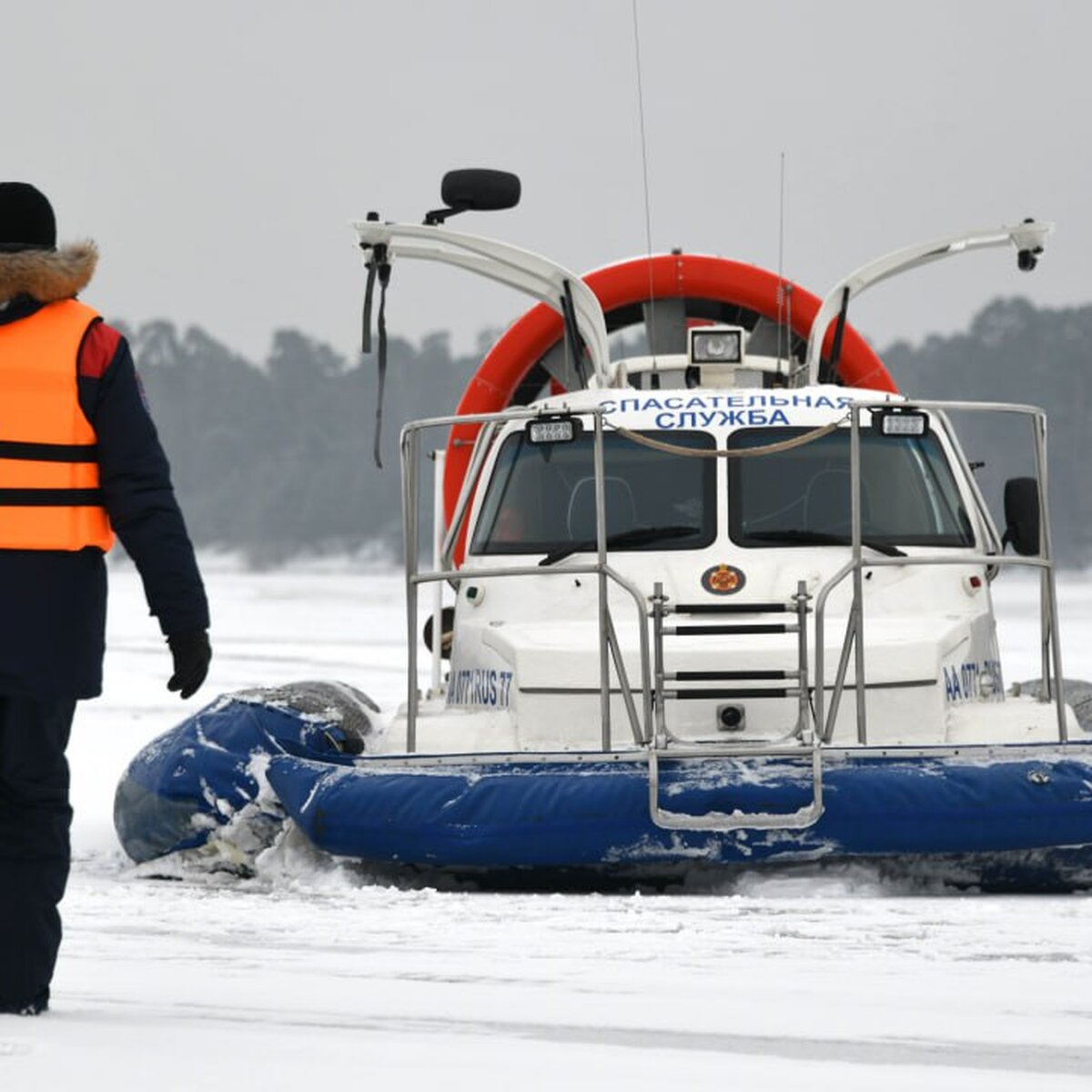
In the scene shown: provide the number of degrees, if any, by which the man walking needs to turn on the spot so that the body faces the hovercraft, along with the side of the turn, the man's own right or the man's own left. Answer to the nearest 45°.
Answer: approximately 45° to the man's own right

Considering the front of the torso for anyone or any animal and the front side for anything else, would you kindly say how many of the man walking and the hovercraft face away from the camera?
1

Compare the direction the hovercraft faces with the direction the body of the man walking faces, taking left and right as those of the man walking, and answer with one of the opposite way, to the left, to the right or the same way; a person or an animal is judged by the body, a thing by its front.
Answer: the opposite way

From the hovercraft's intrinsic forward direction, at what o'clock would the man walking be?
The man walking is roughly at 1 o'clock from the hovercraft.

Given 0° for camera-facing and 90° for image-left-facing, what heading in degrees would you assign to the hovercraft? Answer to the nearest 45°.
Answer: approximately 0°

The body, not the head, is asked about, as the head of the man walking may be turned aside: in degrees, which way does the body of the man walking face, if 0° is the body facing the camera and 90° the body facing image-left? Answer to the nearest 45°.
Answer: approximately 180°
